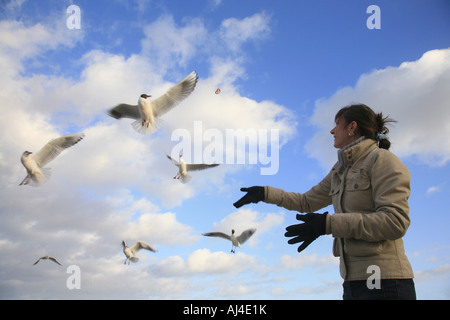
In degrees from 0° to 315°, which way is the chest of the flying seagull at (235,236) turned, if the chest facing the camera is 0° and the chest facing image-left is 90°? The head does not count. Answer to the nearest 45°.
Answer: approximately 0°

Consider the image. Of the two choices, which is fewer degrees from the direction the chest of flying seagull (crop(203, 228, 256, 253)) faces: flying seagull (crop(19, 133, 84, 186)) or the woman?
the woman

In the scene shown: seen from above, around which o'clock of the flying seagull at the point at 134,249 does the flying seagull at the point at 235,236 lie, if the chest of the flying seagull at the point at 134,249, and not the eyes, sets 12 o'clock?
the flying seagull at the point at 235,236 is roughly at 8 o'clock from the flying seagull at the point at 134,249.
